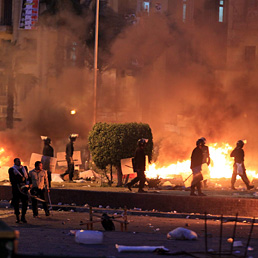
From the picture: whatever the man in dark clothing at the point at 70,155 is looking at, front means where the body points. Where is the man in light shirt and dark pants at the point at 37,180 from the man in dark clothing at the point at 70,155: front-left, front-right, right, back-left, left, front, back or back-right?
right

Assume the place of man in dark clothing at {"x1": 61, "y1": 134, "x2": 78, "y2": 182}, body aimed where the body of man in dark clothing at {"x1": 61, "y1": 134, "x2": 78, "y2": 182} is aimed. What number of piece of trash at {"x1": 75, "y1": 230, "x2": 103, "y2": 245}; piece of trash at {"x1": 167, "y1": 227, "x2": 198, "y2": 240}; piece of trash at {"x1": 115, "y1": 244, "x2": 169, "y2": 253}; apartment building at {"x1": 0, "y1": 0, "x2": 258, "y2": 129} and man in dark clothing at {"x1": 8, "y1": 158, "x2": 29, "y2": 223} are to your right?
4

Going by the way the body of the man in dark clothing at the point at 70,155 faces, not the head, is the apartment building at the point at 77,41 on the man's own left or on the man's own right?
on the man's own left

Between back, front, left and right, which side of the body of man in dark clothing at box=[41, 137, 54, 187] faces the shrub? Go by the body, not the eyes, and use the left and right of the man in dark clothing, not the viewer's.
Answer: back

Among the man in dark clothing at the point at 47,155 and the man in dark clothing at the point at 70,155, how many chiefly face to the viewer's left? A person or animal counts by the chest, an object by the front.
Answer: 1

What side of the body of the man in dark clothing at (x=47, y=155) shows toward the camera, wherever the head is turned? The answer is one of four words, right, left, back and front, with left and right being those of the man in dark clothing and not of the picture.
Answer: left
